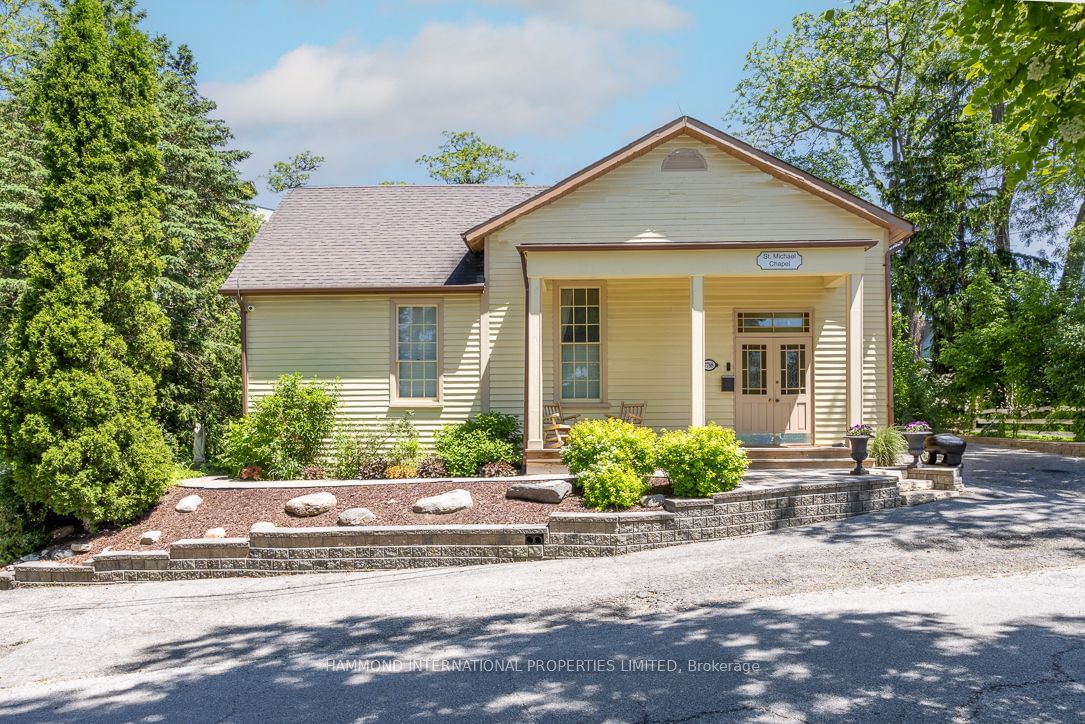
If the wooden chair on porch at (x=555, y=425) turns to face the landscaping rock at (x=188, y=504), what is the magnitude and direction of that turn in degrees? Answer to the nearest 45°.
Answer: approximately 90° to its right

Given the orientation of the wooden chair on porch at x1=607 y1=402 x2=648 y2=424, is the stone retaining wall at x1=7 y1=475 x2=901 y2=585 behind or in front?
in front

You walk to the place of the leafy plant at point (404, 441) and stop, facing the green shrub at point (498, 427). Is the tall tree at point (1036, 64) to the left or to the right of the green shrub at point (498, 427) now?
right

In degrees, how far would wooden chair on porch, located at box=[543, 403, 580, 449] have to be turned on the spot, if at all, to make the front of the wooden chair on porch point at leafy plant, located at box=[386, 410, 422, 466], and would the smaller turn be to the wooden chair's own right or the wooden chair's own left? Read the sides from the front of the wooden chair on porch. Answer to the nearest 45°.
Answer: approximately 135° to the wooden chair's own right

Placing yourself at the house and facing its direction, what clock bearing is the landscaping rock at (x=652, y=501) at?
The landscaping rock is roughly at 12 o'clock from the house.

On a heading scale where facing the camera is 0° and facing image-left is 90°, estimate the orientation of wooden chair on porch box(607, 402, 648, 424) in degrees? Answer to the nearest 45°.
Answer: approximately 45°

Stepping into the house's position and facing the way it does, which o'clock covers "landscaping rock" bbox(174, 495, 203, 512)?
The landscaping rock is roughly at 2 o'clock from the house.

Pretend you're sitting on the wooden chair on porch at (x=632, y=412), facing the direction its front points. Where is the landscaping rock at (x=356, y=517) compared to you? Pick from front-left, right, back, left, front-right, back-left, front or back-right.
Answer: front

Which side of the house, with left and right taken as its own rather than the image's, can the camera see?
front

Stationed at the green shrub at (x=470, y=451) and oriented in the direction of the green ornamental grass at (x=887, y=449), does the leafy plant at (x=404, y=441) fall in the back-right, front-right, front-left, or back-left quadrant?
back-left

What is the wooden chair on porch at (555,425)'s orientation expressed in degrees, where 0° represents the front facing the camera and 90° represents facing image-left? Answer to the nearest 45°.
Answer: approximately 315°

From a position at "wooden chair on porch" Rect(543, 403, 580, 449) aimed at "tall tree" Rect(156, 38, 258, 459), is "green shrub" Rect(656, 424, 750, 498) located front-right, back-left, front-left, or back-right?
back-left

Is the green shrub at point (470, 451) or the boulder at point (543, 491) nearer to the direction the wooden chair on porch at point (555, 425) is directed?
the boulder

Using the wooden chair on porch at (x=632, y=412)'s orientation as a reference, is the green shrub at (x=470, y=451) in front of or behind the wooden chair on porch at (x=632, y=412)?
in front

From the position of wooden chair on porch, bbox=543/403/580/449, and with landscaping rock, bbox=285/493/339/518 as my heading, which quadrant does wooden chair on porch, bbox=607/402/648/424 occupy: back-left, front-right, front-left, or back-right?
back-left

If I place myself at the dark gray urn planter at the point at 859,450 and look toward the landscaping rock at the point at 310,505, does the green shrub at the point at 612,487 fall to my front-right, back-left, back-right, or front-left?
front-left
